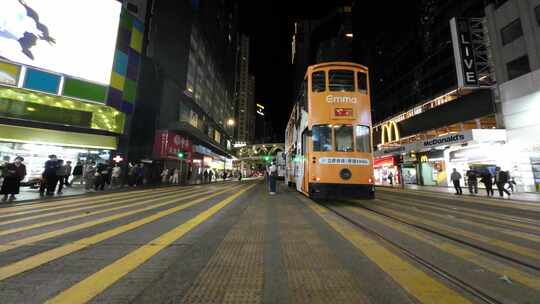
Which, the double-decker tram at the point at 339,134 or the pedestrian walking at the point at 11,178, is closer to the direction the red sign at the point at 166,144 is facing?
the double-decker tram

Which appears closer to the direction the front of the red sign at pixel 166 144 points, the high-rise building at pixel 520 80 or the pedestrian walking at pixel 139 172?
the high-rise building

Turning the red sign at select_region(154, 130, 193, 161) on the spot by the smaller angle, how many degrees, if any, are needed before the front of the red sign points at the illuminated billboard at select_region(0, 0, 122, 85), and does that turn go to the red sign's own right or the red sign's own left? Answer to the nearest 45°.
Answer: approximately 90° to the red sign's own right

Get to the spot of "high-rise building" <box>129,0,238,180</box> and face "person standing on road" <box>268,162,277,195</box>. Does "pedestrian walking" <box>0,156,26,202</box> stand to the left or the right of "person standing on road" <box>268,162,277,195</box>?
right

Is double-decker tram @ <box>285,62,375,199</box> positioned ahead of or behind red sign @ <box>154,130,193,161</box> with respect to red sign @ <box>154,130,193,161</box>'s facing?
ahead

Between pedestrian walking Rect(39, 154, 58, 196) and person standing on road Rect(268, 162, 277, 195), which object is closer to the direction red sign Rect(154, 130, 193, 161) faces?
the person standing on road

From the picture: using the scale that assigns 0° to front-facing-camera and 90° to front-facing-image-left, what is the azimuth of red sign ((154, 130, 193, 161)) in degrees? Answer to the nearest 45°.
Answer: approximately 315°

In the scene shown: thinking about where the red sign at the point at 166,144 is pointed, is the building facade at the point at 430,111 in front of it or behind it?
in front

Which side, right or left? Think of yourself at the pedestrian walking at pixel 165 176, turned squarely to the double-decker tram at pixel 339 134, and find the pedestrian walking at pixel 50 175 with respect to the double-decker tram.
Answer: right

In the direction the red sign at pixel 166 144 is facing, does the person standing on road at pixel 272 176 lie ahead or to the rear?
ahead

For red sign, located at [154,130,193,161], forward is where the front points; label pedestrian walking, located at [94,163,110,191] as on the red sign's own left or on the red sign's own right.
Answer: on the red sign's own right
